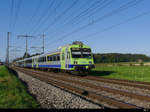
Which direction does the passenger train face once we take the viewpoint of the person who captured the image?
facing the viewer and to the right of the viewer
